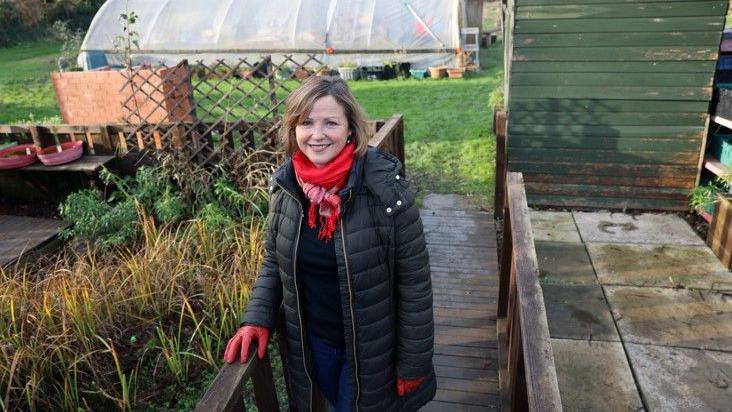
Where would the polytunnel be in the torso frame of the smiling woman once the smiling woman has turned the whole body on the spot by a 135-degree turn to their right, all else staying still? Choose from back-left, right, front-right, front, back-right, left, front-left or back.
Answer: front

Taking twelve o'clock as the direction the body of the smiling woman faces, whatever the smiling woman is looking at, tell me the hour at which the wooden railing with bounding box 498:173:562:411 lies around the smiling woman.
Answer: The wooden railing is roughly at 8 o'clock from the smiling woman.

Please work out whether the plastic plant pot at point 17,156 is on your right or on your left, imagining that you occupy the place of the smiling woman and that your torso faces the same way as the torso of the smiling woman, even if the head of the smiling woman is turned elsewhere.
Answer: on your right

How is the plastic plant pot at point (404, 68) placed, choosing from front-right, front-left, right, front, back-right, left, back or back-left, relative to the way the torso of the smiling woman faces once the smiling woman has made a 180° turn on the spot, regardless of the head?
front-left

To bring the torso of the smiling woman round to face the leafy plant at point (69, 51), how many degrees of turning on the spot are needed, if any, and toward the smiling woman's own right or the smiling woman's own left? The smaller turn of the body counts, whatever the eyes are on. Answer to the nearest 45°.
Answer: approximately 90° to the smiling woman's own right

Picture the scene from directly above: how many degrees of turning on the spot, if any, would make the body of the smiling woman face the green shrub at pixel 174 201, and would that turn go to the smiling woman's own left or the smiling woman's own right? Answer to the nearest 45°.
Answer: approximately 90° to the smiling woman's own right

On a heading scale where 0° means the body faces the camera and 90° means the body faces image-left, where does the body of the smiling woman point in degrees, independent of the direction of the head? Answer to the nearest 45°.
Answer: approximately 45°

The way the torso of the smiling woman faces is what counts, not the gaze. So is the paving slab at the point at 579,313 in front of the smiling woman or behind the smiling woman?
behind
